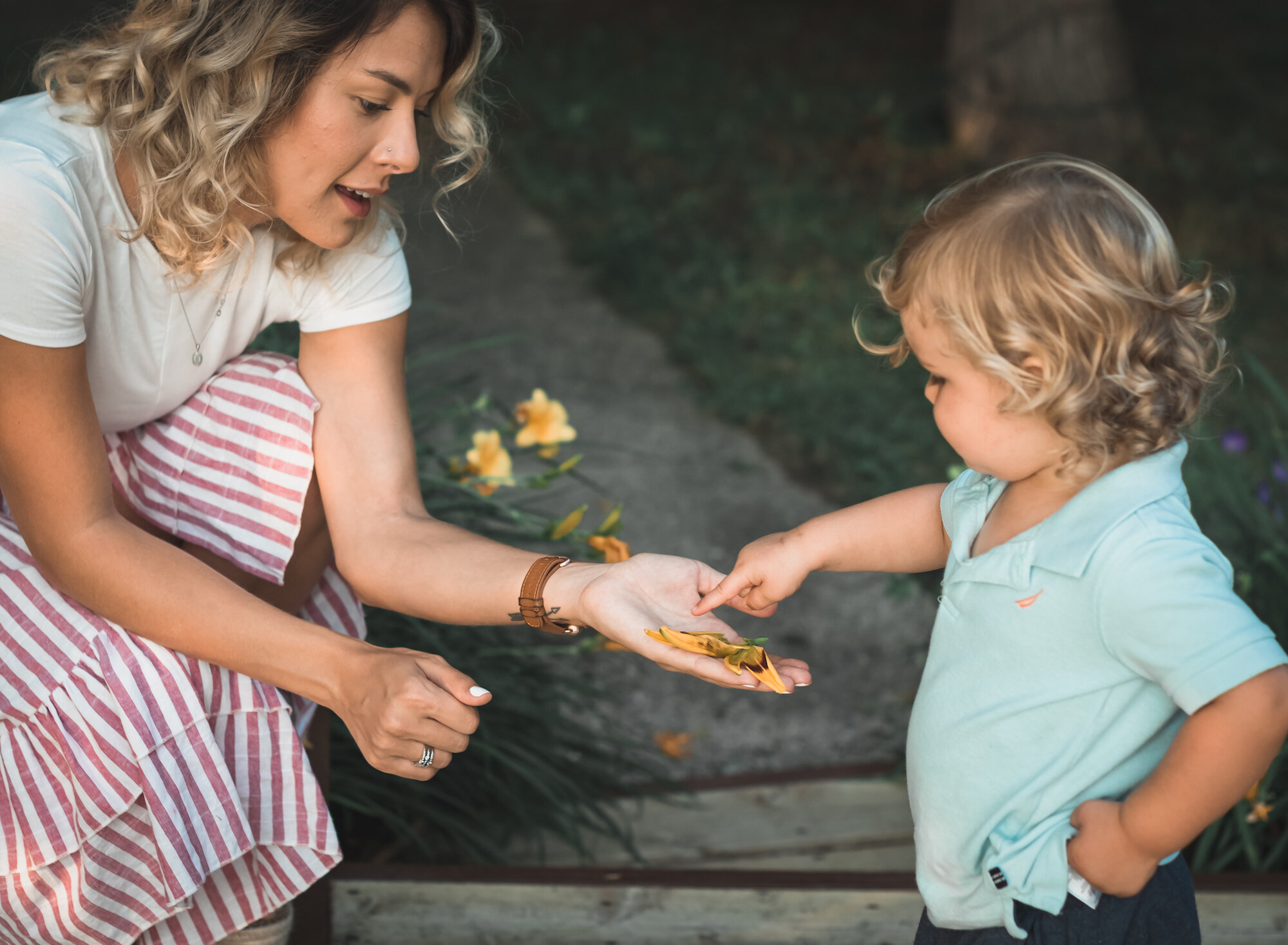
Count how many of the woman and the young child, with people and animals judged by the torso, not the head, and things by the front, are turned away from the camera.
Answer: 0

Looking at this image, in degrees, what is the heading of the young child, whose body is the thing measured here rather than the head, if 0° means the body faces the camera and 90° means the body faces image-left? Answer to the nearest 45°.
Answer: approximately 45°

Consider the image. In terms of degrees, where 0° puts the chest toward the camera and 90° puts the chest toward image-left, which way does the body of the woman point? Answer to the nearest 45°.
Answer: approximately 315°

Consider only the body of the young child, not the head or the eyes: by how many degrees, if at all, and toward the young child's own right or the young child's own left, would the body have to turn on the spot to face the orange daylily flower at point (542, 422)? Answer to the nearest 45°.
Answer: approximately 90° to the young child's own right

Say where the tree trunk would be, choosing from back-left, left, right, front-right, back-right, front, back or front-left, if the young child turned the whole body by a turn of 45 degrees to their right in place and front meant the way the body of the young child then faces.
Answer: right

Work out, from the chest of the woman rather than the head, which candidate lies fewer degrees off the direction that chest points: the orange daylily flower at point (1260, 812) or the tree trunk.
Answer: the orange daylily flower

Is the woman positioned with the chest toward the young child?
yes

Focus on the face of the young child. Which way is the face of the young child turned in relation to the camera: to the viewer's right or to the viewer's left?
to the viewer's left

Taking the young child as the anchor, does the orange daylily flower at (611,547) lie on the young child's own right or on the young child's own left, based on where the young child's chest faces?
on the young child's own right
